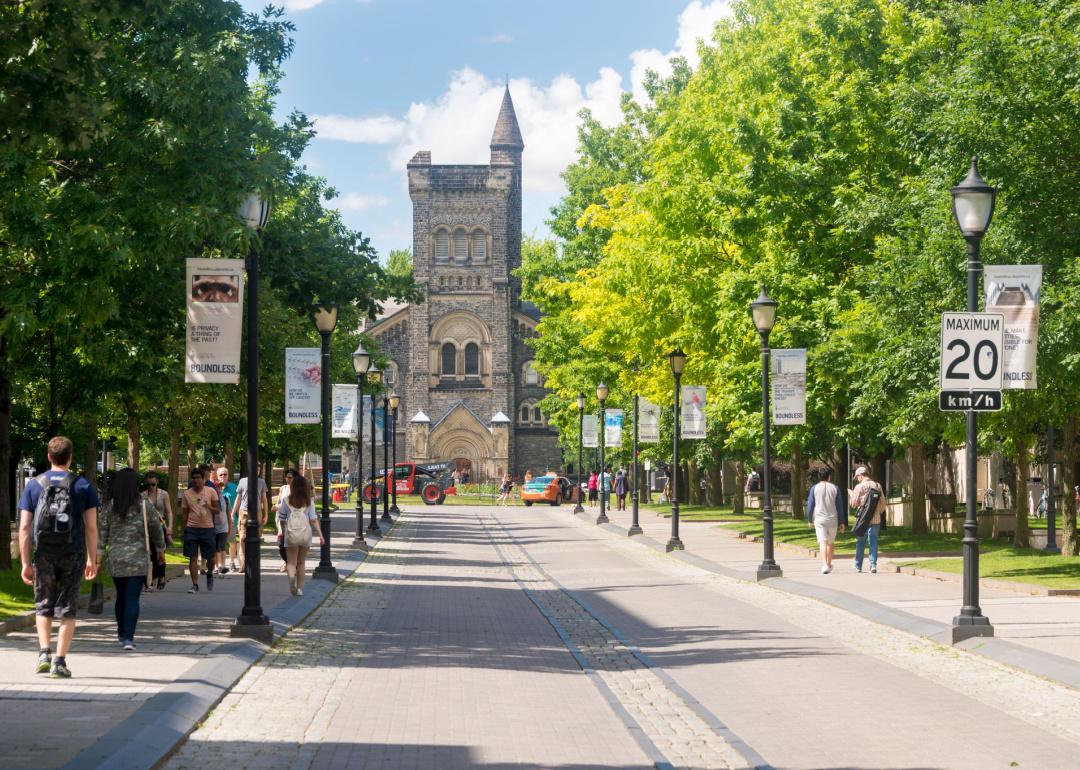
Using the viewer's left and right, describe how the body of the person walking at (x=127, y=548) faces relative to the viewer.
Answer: facing away from the viewer

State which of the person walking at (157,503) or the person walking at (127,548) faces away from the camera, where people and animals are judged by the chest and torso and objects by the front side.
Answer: the person walking at (127,548)

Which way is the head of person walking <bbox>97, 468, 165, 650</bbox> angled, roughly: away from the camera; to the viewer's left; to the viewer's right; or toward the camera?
away from the camera

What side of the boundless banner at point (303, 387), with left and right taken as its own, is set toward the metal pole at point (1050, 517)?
left

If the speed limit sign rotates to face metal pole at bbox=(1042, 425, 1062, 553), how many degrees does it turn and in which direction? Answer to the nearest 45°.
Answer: approximately 180°

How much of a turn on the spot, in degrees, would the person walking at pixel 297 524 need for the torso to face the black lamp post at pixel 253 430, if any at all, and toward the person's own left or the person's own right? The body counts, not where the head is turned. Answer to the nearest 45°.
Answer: approximately 180°

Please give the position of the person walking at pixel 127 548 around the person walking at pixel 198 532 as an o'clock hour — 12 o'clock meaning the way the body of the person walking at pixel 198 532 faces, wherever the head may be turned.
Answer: the person walking at pixel 127 548 is roughly at 12 o'clock from the person walking at pixel 198 532.

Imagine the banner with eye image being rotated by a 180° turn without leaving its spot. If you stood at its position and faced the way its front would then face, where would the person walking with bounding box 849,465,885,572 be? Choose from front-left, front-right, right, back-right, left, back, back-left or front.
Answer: front-right

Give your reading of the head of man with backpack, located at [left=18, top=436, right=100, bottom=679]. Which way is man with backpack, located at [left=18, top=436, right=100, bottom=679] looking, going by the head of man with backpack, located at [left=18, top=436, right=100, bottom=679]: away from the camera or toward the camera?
away from the camera

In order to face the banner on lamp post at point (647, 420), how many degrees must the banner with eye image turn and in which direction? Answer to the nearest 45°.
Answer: approximately 135° to its left

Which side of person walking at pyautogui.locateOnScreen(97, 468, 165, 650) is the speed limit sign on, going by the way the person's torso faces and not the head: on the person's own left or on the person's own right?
on the person's own right

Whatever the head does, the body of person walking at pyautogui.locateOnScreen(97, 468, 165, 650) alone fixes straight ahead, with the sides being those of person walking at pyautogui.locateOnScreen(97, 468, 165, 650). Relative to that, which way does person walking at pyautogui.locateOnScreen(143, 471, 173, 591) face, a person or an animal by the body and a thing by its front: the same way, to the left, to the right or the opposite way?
the opposite way

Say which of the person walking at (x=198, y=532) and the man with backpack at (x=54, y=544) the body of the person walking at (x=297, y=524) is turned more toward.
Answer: the person walking

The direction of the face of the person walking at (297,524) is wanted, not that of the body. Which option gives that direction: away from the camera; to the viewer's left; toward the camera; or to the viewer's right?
away from the camera
